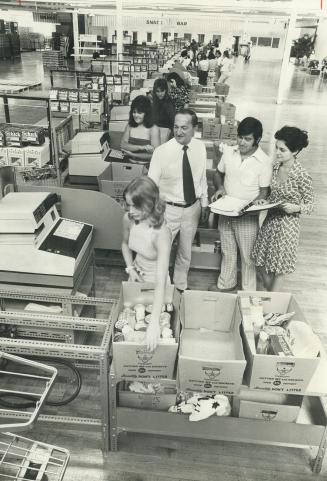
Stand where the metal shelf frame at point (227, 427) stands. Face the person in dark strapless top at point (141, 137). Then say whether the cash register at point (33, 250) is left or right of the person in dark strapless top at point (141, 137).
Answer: left

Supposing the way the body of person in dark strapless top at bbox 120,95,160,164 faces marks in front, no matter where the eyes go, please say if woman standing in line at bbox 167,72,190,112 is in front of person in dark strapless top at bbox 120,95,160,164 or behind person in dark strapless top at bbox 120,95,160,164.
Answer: behind

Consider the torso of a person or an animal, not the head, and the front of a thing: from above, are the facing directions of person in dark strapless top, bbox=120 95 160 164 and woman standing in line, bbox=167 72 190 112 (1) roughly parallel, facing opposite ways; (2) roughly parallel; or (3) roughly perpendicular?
roughly parallel

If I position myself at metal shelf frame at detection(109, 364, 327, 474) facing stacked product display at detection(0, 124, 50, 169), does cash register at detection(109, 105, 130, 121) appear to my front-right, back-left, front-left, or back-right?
front-right

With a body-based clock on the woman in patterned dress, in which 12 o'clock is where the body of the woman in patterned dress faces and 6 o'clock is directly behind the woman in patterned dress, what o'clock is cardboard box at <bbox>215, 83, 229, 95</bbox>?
The cardboard box is roughly at 4 o'clock from the woman in patterned dress.

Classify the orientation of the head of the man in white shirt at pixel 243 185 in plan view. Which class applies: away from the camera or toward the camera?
toward the camera

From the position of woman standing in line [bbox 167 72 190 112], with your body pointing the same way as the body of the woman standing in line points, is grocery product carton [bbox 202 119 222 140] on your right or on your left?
on your left

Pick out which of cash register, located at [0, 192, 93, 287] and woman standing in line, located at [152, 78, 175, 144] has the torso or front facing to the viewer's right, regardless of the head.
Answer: the cash register

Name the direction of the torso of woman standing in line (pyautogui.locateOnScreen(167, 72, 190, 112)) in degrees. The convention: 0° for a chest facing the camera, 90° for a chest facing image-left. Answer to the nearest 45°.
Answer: approximately 45°

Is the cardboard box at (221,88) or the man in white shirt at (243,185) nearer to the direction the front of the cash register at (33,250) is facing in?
the man in white shirt

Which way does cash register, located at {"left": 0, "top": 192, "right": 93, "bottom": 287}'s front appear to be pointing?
to the viewer's right

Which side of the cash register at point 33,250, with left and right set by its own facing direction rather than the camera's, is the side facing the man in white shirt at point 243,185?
front

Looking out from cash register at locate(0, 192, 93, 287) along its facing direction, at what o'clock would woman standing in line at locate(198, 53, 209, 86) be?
The woman standing in line is roughly at 10 o'clock from the cash register.

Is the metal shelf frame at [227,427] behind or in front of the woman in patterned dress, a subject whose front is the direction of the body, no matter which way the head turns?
in front

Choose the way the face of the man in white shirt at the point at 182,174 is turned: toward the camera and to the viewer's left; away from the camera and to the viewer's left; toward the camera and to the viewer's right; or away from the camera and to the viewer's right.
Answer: toward the camera and to the viewer's left

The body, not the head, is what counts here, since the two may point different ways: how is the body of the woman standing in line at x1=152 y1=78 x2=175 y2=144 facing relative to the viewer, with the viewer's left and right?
facing the viewer and to the left of the viewer

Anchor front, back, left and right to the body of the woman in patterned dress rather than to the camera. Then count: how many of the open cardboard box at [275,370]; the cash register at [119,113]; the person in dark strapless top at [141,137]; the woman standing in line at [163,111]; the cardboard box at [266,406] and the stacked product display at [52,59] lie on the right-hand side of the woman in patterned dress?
4

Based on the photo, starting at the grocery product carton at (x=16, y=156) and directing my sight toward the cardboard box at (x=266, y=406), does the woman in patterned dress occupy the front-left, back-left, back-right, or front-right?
front-left

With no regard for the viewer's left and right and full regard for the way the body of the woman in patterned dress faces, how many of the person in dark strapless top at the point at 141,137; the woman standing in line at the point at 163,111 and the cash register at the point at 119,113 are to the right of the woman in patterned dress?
3

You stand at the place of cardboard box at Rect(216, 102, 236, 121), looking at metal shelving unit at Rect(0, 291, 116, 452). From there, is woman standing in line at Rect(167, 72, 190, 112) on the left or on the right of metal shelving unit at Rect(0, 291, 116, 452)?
right
